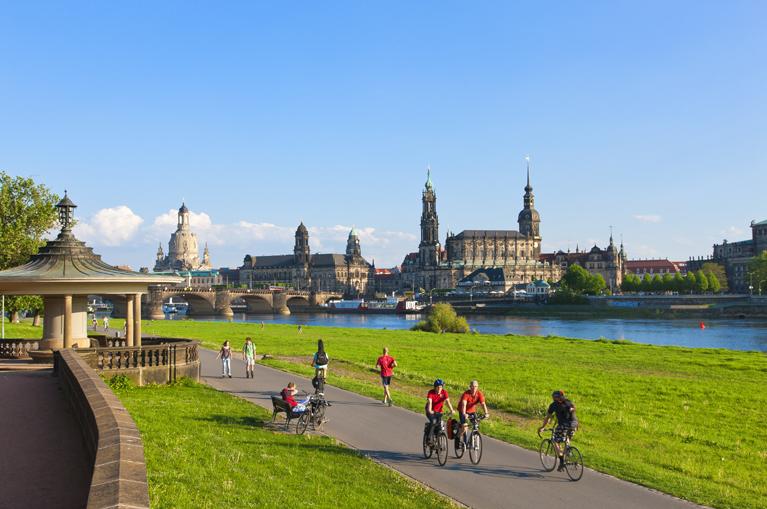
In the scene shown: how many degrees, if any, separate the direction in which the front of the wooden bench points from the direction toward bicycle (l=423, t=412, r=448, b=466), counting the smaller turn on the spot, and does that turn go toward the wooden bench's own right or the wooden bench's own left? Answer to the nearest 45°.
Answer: approximately 90° to the wooden bench's own right

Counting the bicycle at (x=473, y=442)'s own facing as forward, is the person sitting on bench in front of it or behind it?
behind

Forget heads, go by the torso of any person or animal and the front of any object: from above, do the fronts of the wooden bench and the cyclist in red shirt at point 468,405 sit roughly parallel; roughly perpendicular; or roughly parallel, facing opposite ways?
roughly perpendicular

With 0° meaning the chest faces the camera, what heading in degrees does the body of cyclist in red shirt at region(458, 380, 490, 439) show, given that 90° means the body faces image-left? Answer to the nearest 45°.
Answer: approximately 315°
